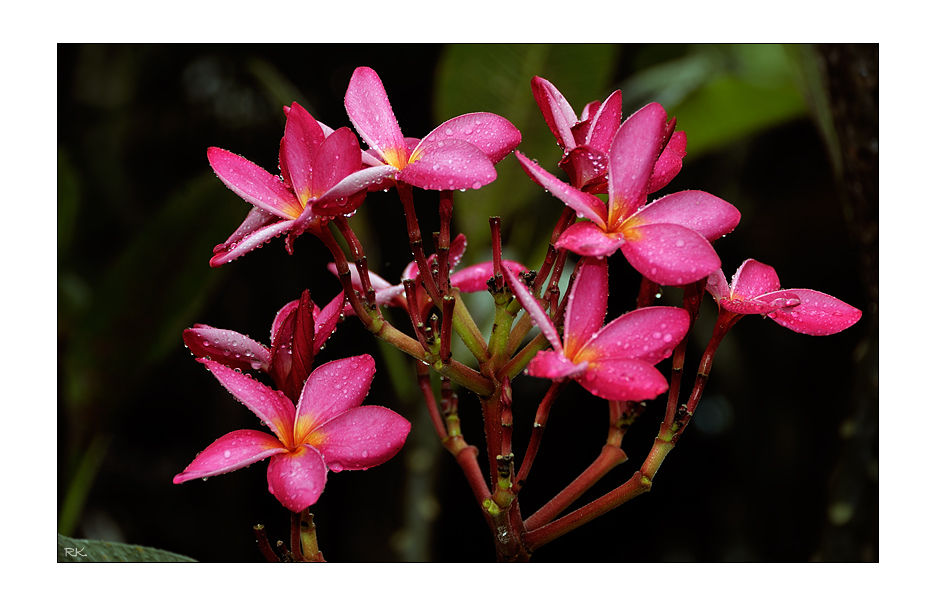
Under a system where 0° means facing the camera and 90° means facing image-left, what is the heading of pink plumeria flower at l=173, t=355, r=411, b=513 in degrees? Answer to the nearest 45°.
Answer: approximately 0°

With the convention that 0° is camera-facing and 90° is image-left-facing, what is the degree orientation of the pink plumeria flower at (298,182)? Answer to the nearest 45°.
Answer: approximately 0°
